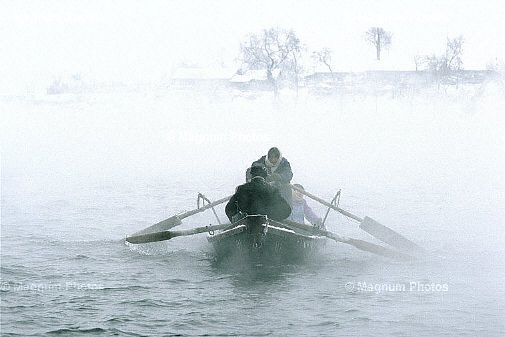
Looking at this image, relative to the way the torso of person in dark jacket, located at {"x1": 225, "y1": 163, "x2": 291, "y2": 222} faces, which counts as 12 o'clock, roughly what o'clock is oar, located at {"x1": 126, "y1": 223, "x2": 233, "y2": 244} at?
The oar is roughly at 10 o'clock from the person in dark jacket.

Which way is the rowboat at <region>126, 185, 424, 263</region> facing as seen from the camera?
toward the camera

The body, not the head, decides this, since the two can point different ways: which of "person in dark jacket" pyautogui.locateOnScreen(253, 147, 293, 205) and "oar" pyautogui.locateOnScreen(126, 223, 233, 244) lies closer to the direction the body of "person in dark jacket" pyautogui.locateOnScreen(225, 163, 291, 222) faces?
the person in dark jacket

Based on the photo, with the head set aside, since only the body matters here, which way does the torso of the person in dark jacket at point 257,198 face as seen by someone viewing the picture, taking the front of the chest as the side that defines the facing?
away from the camera

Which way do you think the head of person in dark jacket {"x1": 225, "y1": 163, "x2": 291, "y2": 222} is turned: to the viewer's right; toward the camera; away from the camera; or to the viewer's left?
away from the camera

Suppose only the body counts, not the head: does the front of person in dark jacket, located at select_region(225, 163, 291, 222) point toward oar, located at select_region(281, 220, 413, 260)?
no
